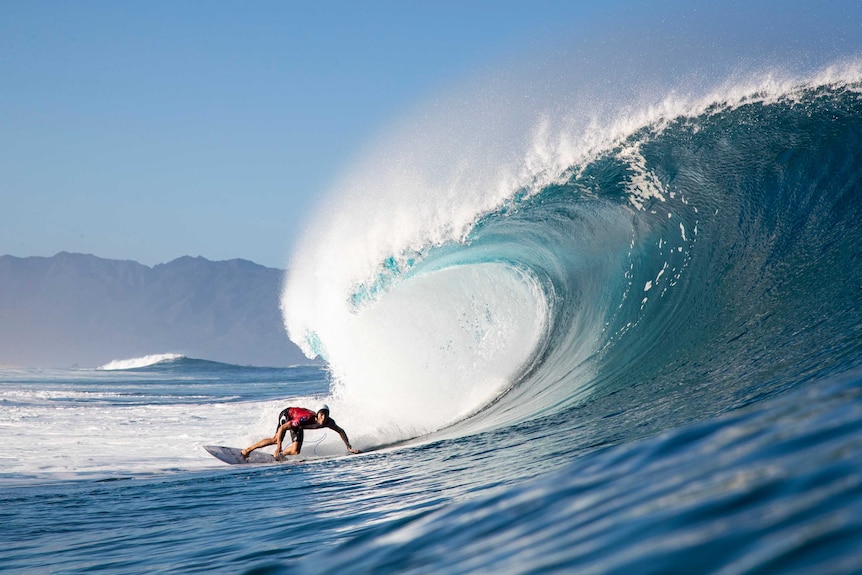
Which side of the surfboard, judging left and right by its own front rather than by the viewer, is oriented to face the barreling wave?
back

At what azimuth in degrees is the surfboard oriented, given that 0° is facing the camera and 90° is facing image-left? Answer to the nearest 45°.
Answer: approximately 90°
